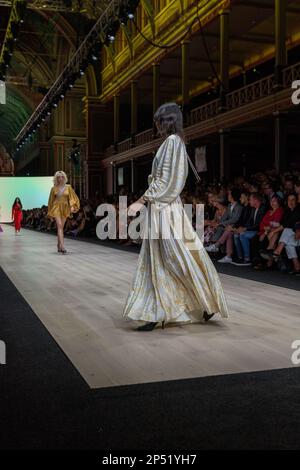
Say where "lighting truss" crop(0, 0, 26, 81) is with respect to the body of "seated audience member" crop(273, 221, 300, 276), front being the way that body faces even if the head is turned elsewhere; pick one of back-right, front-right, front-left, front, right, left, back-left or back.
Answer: right

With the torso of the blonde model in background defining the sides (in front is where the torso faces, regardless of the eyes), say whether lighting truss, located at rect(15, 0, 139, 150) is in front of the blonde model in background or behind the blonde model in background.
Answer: behind

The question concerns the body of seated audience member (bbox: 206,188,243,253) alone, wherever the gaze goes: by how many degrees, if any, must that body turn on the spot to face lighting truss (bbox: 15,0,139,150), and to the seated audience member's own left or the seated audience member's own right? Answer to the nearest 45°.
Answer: approximately 90° to the seated audience member's own right

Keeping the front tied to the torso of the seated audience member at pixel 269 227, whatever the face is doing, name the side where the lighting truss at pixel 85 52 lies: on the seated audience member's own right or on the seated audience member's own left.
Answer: on the seated audience member's own right

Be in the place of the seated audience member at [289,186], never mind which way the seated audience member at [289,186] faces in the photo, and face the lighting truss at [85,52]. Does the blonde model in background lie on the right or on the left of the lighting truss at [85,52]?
left

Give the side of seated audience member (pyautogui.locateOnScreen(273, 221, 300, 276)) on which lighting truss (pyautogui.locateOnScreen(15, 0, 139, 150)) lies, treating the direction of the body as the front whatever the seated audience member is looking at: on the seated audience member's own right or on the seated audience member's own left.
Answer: on the seated audience member's own right

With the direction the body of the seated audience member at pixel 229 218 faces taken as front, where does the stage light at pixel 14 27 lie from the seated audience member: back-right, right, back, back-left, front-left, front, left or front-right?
right

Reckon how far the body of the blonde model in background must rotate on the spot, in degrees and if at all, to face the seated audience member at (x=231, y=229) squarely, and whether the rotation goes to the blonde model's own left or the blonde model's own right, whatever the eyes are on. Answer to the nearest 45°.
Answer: approximately 45° to the blonde model's own left

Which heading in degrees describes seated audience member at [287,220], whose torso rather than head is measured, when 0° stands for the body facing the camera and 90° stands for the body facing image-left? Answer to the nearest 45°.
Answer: approximately 45°

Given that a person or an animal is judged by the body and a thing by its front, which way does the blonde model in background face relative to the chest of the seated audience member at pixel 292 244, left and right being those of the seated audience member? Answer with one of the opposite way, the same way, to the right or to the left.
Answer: to the left

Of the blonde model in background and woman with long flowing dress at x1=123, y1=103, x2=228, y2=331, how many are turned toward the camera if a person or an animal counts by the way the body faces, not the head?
1
